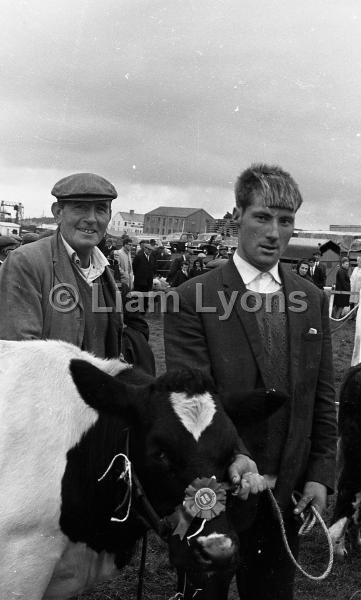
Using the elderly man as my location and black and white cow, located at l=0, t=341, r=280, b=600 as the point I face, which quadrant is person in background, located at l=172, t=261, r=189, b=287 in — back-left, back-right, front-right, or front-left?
back-left

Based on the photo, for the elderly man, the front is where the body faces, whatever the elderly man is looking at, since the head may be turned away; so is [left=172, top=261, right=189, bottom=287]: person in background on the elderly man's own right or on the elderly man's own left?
on the elderly man's own left

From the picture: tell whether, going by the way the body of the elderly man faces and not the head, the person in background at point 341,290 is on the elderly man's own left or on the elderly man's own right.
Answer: on the elderly man's own left

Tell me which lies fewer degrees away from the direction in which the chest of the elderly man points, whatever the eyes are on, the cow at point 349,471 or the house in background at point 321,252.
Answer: the cow

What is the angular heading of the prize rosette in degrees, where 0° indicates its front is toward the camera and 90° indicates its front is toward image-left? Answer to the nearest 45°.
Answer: approximately 0°

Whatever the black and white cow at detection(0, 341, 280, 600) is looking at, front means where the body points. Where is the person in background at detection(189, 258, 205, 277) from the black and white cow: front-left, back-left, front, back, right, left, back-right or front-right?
back-left

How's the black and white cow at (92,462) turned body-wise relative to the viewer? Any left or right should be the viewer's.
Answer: facing the viewer and to the right of the viewer

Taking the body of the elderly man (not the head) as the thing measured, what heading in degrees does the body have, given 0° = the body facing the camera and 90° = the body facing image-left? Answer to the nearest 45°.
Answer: approximately 315°

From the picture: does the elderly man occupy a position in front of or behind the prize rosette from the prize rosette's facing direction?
behind

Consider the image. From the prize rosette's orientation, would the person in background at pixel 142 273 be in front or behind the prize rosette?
behind

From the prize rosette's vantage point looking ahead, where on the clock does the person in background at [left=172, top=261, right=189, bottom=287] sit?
The person in background is roughly at 6 o'clock from the prize rosette.
